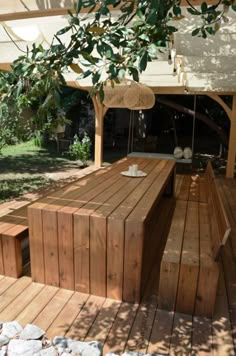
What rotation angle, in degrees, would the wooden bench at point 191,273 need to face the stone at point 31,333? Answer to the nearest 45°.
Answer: approximately 45° to its left

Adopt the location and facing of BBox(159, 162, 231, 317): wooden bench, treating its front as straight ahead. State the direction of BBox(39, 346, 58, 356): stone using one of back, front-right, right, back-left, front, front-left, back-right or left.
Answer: front-left

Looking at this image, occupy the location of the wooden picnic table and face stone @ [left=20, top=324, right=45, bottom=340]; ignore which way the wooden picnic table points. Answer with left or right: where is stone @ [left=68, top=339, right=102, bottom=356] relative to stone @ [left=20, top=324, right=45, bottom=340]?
left

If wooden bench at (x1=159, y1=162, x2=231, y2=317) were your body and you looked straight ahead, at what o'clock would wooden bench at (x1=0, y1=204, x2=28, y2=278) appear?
wooden bench at (x1=0, y1=204, x2=28, y2=278) is roughly at 12 o'clock from wooden bench at (x1=159, y1=162, x2=231, y2=317).

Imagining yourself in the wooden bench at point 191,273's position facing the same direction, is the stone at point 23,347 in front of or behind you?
in front

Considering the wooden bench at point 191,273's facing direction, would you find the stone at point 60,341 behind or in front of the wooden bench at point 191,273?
in front

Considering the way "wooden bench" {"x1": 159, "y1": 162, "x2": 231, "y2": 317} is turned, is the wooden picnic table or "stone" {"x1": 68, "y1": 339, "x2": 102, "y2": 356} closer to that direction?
the wooden picnic table

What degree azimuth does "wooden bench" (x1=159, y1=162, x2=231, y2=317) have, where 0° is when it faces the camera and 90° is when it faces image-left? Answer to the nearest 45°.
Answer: approximately 90°

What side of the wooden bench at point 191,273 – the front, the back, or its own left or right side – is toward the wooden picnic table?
front

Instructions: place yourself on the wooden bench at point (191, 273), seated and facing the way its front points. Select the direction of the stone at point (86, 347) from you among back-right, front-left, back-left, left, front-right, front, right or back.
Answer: front-left

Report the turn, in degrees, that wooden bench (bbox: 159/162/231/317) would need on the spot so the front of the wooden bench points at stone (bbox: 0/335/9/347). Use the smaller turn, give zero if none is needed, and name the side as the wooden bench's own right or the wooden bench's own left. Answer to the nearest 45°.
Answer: approximately 45° to the wooden bench's own left
